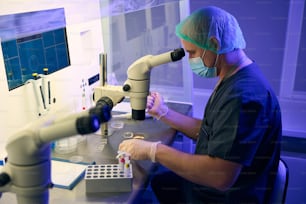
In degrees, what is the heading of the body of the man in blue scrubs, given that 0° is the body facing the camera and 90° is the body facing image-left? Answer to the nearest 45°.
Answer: approximately 90°

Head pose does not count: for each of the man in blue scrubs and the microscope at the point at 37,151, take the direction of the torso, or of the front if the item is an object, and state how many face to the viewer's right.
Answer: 1

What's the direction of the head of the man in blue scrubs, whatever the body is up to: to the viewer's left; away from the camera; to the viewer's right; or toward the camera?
to the viewer's left

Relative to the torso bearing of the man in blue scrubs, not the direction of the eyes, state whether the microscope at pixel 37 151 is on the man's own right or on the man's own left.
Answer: on the man's own left

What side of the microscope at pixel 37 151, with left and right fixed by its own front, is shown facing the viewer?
right

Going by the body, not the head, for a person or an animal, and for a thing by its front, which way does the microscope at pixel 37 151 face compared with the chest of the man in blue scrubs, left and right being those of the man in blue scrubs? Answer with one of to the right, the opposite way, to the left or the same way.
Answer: the opposite way
